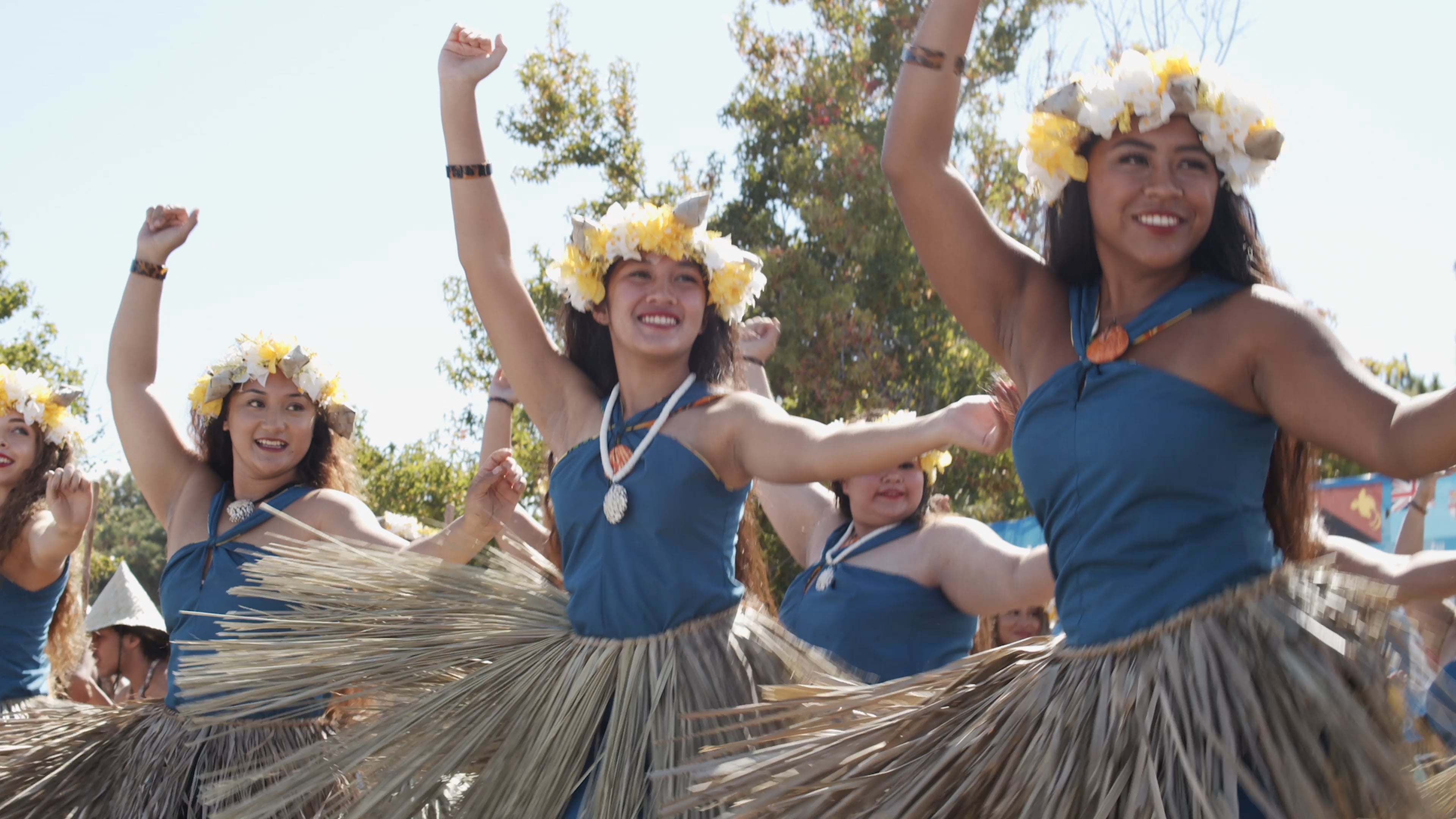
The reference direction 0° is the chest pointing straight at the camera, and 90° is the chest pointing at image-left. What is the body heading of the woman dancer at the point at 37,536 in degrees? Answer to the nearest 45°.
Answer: approximately 45°

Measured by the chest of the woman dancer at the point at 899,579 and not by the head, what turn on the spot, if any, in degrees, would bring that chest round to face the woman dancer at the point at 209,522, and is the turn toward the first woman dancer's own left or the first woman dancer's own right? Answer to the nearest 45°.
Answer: approximately 45° to the first woman dancer's own right

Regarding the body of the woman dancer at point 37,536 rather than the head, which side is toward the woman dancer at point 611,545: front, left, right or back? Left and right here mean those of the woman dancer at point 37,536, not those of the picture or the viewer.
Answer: left

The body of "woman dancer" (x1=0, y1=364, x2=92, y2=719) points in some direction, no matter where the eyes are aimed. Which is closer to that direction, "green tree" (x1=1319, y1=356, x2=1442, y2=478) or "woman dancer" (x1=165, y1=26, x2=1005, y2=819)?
the woman dancer

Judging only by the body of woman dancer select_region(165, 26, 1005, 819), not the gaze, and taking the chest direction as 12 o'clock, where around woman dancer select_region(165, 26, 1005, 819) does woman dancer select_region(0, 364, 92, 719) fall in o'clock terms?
woman dancer select_region(0, 364, 92, 719) is roughly at 3 o'clock from woman dancer select_region(165, 26, 1005, 819).

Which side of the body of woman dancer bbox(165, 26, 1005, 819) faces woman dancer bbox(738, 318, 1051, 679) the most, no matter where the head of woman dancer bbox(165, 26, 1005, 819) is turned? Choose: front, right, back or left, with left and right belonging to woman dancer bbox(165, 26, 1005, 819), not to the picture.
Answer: back

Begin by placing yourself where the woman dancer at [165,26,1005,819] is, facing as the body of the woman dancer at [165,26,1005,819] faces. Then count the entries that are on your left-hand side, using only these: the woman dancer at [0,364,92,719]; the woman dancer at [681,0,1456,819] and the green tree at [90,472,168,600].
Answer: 1

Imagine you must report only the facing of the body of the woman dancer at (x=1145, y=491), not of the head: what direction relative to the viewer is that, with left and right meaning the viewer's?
facing the viewer and to the left of the viewer

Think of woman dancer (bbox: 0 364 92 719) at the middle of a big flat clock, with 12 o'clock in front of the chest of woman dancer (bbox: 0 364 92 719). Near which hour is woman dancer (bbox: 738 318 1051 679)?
woman dancer (bbox: 738 318 1051 679) is roughly at 9 o'clock from woman dancer (bbox: 0 364 92 719).
